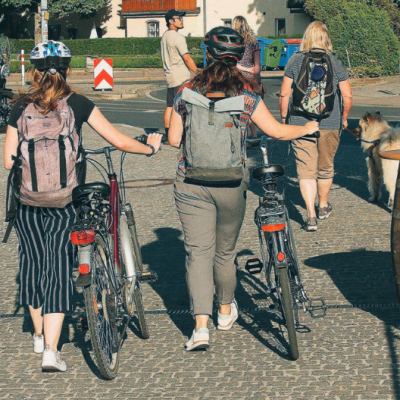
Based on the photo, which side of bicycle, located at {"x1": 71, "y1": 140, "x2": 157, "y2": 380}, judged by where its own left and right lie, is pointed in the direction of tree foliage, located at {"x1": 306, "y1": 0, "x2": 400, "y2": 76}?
front

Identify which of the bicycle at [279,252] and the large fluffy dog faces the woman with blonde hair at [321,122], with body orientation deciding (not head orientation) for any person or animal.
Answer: the bicycle

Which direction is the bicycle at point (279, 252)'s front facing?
away from the camera

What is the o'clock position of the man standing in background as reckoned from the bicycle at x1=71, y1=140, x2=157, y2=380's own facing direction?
The man standing in background is roughly at 12 o'clock from the bicycle.

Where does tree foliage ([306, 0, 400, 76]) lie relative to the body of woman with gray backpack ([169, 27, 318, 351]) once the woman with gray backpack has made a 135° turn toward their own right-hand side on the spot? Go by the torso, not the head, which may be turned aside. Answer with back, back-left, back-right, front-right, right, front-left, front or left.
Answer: back-left

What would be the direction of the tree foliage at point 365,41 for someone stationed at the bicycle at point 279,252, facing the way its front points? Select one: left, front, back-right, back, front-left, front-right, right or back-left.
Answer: front

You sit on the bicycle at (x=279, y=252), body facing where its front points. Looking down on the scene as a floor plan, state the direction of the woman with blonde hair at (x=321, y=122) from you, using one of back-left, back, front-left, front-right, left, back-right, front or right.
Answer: front

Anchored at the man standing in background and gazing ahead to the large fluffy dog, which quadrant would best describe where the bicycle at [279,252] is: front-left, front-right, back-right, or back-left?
front-right

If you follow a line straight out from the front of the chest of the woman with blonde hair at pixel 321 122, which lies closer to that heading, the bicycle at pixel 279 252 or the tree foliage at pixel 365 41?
the tree foliage

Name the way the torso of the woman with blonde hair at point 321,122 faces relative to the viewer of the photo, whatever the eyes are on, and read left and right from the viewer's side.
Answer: facing away from the viewer

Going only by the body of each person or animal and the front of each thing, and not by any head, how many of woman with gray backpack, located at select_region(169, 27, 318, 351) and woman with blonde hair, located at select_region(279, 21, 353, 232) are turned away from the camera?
2

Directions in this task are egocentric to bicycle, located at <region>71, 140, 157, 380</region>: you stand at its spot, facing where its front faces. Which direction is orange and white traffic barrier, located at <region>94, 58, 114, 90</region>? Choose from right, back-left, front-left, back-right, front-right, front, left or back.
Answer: front

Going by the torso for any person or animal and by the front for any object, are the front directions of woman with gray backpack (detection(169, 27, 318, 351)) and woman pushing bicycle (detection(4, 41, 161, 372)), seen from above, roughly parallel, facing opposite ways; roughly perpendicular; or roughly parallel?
roughly parallel

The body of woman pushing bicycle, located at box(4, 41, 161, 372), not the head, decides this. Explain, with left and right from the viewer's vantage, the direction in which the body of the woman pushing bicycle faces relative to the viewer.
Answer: facing away from the viewer

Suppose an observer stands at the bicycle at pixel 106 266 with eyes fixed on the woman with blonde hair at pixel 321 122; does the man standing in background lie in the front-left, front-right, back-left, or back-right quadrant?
front-left

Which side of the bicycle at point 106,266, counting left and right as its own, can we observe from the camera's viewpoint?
back

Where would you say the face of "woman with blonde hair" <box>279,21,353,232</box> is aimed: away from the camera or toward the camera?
away from the camera

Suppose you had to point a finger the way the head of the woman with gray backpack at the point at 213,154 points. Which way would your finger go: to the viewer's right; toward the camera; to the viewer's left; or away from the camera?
away from the camera

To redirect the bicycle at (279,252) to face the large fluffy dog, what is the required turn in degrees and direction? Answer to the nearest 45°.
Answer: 0° — it already faces it

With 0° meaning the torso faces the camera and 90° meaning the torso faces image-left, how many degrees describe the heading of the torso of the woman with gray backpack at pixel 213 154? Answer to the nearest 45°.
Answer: approximately 180°
